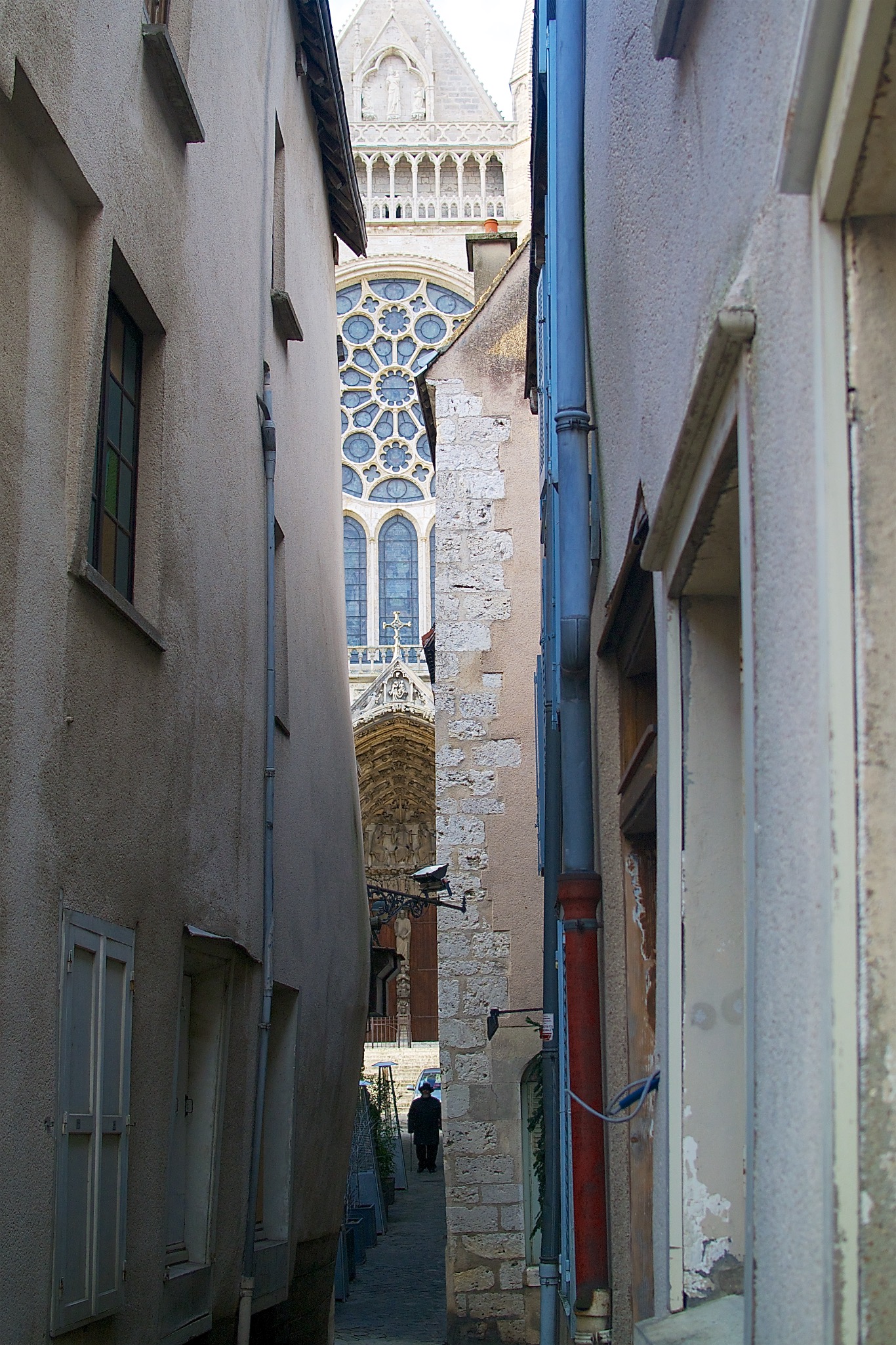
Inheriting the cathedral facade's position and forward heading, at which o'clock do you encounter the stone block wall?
The stone block wall is roughly at 12 o'clock from the cathedral facade.

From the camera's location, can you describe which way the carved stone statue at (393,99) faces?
facing the viewer

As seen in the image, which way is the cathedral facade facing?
toward the camera

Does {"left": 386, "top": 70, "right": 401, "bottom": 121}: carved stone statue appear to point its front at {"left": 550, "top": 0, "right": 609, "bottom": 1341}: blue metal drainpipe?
yes

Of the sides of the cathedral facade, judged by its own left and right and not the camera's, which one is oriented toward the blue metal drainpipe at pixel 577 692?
front

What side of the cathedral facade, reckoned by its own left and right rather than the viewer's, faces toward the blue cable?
front

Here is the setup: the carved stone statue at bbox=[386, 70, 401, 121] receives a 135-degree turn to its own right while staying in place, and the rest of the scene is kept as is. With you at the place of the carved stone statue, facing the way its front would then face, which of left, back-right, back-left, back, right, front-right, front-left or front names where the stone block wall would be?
back-left

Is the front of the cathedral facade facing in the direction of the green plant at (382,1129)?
yes

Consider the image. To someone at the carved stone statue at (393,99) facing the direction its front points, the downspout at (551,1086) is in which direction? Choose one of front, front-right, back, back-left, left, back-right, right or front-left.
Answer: front
